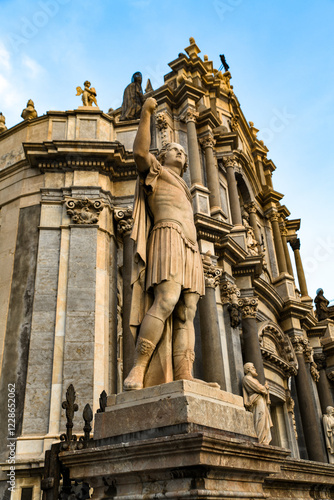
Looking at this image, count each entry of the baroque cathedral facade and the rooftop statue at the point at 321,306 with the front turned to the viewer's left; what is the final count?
0

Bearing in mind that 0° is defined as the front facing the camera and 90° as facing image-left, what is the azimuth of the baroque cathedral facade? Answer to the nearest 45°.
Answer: approximately 315°

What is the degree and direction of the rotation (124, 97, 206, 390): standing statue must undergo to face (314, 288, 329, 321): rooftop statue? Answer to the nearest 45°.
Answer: approximately 135° to its left

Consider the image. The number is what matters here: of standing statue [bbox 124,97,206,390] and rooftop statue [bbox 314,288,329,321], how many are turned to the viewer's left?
0

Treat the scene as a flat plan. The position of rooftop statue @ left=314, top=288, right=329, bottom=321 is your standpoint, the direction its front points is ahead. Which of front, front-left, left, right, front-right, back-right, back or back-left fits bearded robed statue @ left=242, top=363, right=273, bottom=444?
front-right

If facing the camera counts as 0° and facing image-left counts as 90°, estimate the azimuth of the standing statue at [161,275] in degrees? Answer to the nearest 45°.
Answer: approximately 315°

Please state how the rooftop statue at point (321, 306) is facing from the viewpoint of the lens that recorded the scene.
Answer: facing the viewer and to the right of the viewer
